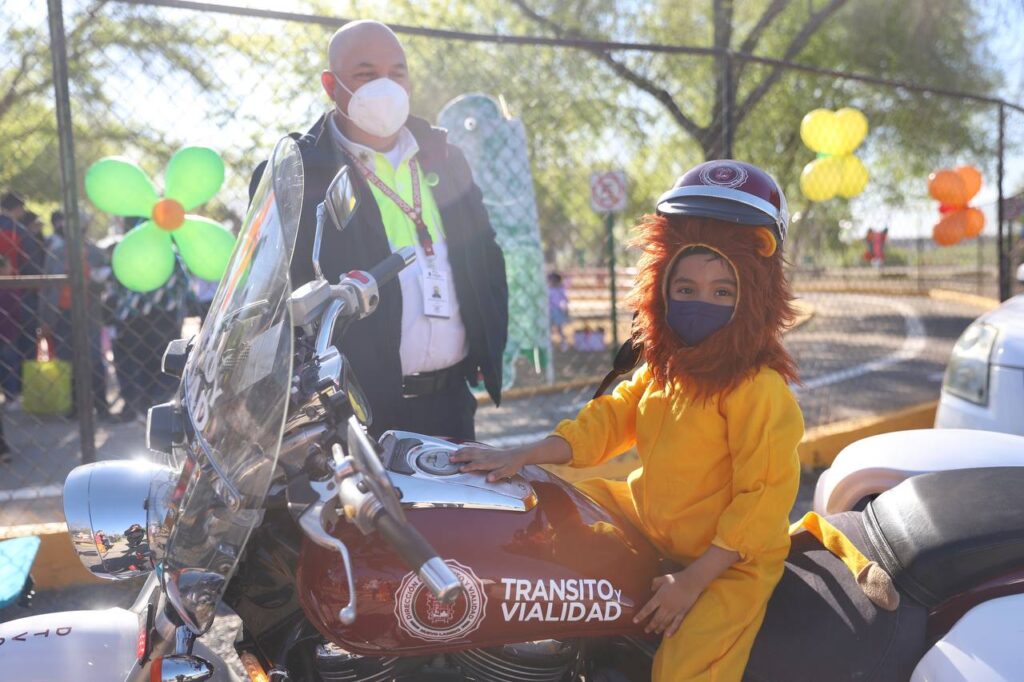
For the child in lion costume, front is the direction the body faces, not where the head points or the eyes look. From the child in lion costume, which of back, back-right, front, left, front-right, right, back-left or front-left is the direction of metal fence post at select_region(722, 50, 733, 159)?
back-right

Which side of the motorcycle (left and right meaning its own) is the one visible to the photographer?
left

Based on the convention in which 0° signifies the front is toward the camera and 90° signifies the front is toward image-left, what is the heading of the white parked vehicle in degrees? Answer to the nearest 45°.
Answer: approximately 45°

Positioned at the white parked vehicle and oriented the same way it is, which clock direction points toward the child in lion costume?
The child in lion costume is roughly at 11 o'clock from the white parked vehicle.

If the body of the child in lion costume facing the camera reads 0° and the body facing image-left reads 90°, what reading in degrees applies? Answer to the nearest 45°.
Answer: approximately 45°

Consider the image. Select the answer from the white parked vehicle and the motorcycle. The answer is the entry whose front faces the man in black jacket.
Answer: the white parked vehicle

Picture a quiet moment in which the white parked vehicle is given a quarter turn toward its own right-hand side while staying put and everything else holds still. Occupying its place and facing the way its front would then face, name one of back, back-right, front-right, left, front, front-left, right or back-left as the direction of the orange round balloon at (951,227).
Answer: front-right

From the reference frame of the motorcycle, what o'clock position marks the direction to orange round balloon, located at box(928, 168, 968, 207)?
The orange round balloon is roughly at 4 o'clock from the motorcycle.

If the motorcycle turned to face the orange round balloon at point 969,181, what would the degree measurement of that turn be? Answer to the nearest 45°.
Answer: approximately 135° to its right

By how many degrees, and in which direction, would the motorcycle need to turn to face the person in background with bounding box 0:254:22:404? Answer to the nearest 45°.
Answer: approximately 45° to its right

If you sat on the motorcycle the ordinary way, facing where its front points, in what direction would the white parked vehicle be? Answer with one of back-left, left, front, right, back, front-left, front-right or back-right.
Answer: back-right

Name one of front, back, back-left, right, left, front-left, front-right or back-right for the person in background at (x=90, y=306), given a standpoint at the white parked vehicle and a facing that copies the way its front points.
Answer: front-right
